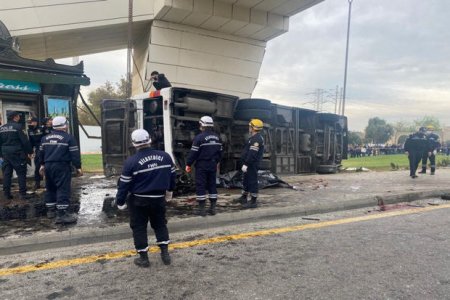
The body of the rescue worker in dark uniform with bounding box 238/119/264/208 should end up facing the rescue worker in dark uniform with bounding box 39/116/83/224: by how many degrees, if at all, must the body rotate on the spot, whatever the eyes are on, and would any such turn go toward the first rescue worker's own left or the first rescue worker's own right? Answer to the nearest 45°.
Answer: approximately 45° to the first rescue worker's own left

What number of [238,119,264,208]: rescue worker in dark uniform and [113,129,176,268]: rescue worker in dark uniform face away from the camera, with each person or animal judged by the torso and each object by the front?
1

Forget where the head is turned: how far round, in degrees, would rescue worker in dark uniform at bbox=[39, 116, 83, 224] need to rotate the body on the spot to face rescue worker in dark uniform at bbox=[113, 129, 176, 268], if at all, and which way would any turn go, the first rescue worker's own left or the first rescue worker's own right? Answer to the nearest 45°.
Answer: approximately 90° to the first rescue worker's own right

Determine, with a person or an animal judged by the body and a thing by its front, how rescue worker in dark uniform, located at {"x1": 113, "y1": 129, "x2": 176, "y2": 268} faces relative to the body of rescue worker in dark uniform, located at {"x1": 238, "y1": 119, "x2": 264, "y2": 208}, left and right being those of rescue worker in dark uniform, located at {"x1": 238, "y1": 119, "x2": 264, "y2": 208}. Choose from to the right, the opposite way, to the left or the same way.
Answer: to the right

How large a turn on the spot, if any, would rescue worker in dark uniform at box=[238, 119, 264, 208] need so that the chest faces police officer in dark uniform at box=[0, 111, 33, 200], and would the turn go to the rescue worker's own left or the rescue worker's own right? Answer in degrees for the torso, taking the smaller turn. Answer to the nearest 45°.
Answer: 0° — they already face them

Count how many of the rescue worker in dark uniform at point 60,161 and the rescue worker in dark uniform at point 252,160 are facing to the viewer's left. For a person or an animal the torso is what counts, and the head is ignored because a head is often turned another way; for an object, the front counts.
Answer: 1

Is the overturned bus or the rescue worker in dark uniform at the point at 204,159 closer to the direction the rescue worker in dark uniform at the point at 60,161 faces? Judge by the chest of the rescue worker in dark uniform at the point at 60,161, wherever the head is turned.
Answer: the overturned bus

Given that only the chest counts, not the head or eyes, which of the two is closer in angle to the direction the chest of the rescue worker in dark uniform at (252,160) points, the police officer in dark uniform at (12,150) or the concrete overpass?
the police officer in dark uniform

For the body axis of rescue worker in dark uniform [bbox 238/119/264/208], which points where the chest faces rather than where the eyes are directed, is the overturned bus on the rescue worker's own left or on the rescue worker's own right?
on the rescue worker's own right

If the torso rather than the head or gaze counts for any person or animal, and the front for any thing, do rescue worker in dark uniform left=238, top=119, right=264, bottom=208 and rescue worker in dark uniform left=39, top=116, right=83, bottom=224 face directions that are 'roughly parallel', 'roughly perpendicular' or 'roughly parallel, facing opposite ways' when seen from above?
roughly perpendicular

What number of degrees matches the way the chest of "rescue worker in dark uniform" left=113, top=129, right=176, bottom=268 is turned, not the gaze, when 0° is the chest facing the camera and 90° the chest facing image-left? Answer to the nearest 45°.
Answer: approximately 180°

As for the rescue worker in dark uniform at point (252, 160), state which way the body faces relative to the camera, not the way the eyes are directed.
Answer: to the viewer's left
